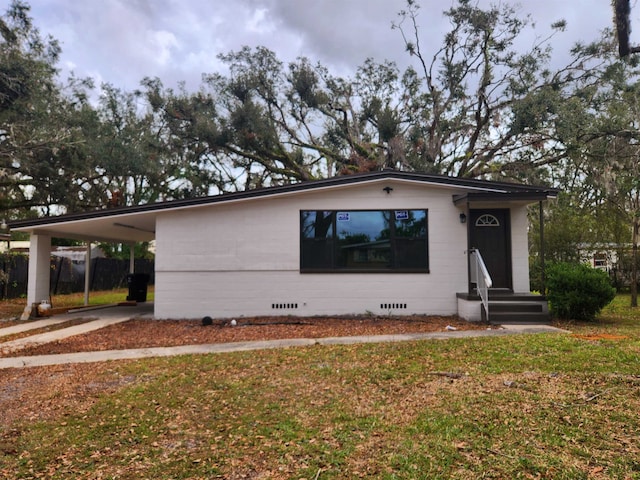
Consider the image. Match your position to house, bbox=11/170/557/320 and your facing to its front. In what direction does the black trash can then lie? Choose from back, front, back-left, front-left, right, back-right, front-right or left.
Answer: back-right

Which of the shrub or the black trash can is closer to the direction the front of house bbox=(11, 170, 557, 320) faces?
the shrub

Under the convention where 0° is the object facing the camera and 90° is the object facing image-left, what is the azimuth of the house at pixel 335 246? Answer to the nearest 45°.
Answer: approximately 0°

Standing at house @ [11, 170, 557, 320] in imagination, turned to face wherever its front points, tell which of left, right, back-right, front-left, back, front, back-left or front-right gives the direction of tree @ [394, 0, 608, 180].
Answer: back-left

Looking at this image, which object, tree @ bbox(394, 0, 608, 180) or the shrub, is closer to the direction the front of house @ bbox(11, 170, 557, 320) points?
the shrub
